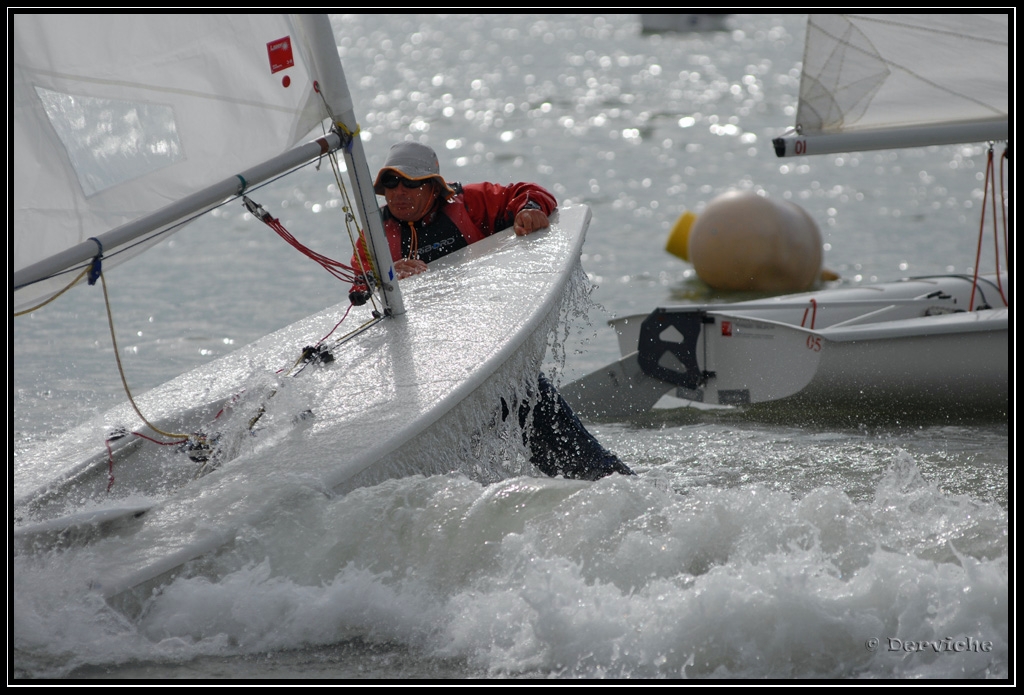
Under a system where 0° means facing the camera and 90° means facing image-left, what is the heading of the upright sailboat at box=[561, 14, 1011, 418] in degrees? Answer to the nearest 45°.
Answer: approximately 270°

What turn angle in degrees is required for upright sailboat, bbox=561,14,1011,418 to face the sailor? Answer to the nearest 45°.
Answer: approximately 135° to its right

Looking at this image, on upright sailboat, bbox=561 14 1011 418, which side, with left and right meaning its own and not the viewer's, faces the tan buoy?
left
